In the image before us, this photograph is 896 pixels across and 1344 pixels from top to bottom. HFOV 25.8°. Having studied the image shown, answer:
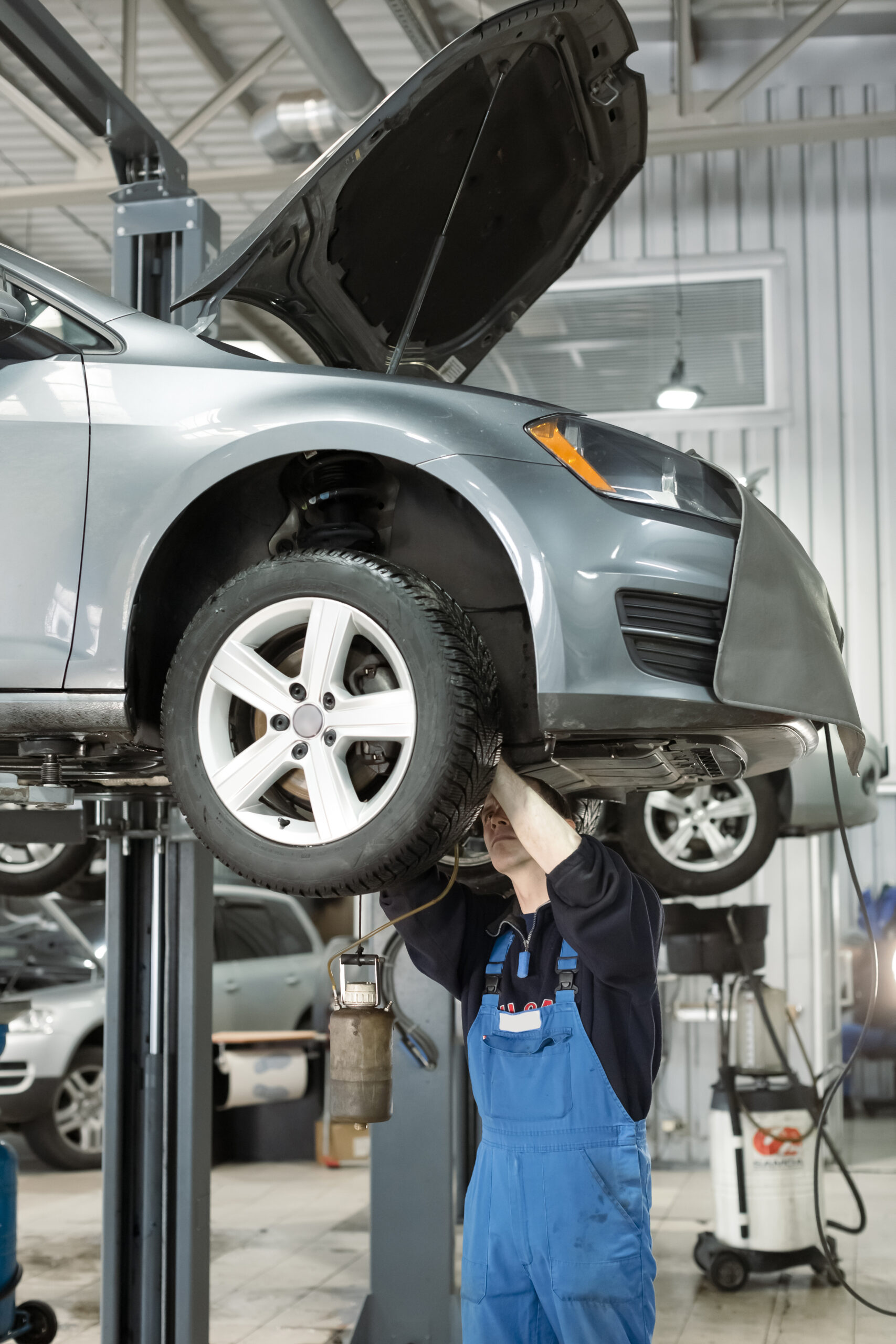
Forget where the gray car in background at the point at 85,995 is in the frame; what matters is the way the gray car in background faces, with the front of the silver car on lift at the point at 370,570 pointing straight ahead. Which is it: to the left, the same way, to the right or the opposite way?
to the right

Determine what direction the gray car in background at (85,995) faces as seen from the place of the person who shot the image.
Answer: facing the viewer and to the left of the viewer

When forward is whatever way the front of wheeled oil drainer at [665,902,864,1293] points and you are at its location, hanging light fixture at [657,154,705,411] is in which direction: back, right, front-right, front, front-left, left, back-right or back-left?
back-left

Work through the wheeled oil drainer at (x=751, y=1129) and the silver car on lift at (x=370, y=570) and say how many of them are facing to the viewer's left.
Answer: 0

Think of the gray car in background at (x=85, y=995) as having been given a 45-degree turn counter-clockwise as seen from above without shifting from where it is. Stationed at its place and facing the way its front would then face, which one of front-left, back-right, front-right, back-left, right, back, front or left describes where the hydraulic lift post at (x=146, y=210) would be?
front

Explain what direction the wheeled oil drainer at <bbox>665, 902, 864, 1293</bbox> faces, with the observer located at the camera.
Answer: facing the viewer and to the right of the viewer

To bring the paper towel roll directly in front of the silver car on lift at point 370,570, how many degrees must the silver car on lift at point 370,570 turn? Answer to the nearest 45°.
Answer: approximately 135° to its left

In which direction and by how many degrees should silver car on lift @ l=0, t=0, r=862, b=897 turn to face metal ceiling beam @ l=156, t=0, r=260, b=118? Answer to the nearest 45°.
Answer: approximately 135° to its left
